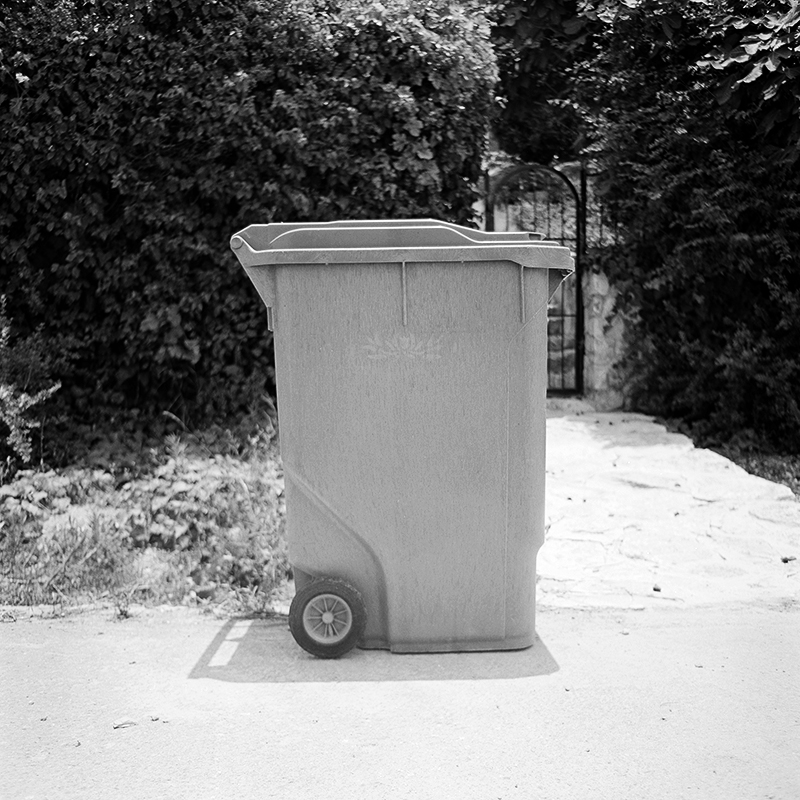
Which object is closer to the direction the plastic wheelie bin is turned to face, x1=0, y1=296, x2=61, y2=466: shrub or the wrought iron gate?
the wrought iron gate

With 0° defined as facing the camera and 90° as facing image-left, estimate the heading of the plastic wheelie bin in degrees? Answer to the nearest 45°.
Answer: approximately 270°

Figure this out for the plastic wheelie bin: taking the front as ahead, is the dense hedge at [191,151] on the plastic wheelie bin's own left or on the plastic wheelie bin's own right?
on the plastic wheelie bin's own left

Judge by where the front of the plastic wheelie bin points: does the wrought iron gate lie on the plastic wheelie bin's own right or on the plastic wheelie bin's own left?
on the plastic wheelie bin's own left

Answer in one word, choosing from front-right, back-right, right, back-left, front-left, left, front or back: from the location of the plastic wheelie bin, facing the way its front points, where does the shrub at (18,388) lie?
back-left

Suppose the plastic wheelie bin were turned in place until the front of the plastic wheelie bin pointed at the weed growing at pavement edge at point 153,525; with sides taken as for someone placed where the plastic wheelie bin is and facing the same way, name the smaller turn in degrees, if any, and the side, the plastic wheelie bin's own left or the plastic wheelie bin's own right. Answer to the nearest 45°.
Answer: approximately 135° to the plastic wheelie bin's own left

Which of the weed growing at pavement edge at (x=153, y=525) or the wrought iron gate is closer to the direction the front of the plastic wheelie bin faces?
the wrought iron gate
